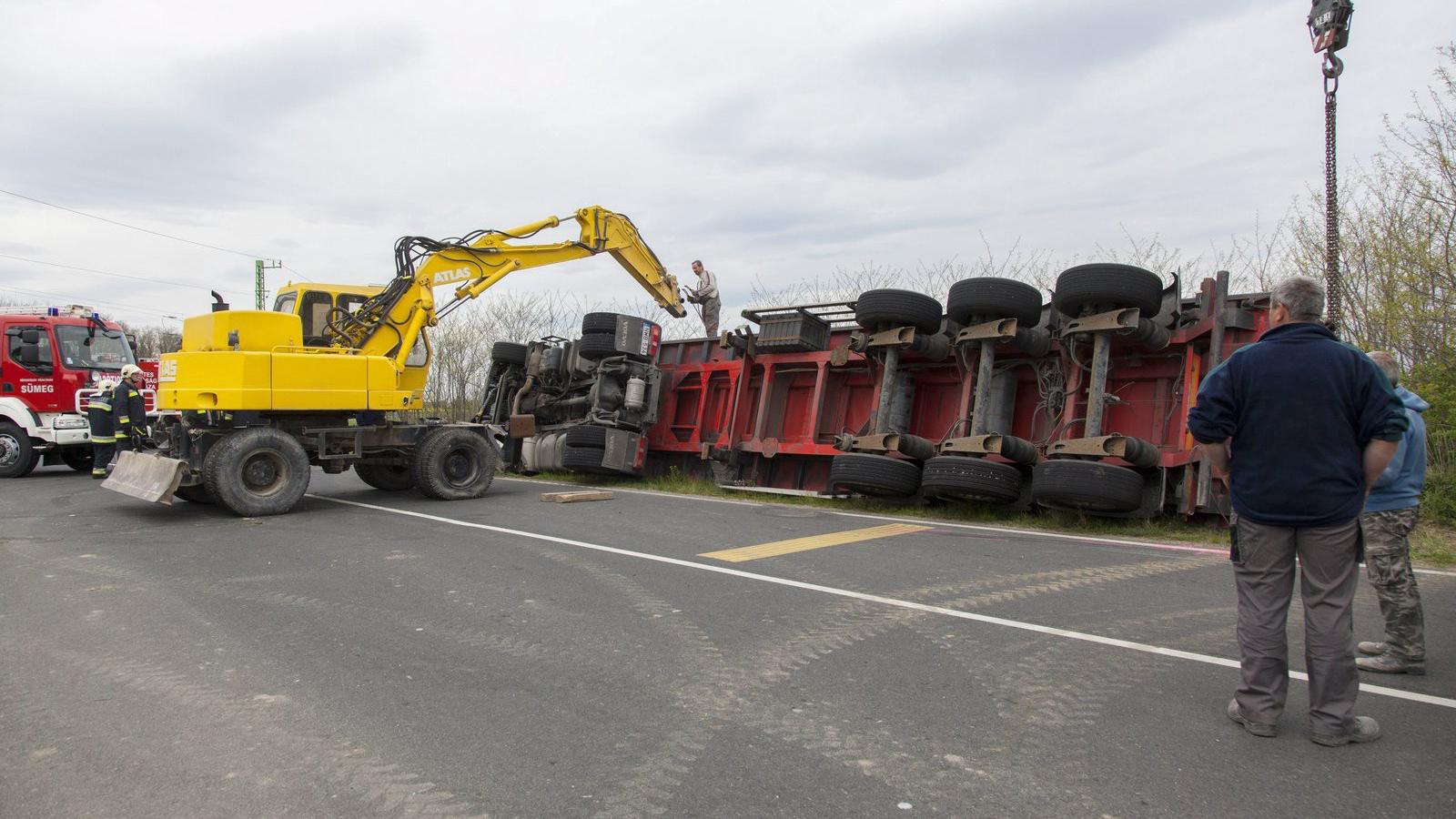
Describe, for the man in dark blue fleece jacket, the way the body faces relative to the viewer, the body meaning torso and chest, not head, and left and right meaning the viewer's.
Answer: facing away from the viewer

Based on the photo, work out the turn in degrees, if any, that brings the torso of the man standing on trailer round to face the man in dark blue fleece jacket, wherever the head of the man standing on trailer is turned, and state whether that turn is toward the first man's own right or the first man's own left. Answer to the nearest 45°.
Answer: approximately 90° to the first man's own left

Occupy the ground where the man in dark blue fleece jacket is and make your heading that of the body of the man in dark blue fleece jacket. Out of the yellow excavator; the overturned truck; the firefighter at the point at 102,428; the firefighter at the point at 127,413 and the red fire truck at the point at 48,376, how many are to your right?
0

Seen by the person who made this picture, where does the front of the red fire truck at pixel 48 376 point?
facing the viewer and to the right of the viewer

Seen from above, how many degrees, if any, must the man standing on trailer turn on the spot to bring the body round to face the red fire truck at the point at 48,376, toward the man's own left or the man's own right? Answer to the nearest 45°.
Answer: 0° — they already face it

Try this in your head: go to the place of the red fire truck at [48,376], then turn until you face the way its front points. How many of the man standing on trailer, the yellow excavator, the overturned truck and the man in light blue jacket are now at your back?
0

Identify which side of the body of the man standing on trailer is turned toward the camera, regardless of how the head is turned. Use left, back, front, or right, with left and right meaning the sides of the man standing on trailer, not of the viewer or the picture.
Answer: left

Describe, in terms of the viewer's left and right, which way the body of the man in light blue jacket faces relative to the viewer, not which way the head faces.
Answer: facing to the left of the viewer

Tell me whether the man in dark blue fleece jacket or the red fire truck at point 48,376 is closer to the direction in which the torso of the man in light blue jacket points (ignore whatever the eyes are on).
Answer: the red fire truck

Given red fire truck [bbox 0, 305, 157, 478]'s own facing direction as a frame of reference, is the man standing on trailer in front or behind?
in front

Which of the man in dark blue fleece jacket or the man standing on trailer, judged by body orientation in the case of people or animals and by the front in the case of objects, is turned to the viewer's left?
the man standing on trailer

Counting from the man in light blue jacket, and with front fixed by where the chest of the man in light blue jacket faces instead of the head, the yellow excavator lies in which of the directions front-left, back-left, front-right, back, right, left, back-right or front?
front

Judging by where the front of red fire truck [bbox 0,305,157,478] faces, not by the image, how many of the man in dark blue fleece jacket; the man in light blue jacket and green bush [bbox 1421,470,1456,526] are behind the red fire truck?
0

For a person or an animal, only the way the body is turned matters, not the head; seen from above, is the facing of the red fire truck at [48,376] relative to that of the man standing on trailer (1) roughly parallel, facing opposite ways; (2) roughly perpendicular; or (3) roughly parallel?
roughly parallel, facing opposite ways

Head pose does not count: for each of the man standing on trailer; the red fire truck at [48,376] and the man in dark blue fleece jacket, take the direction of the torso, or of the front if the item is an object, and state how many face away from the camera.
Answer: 1
